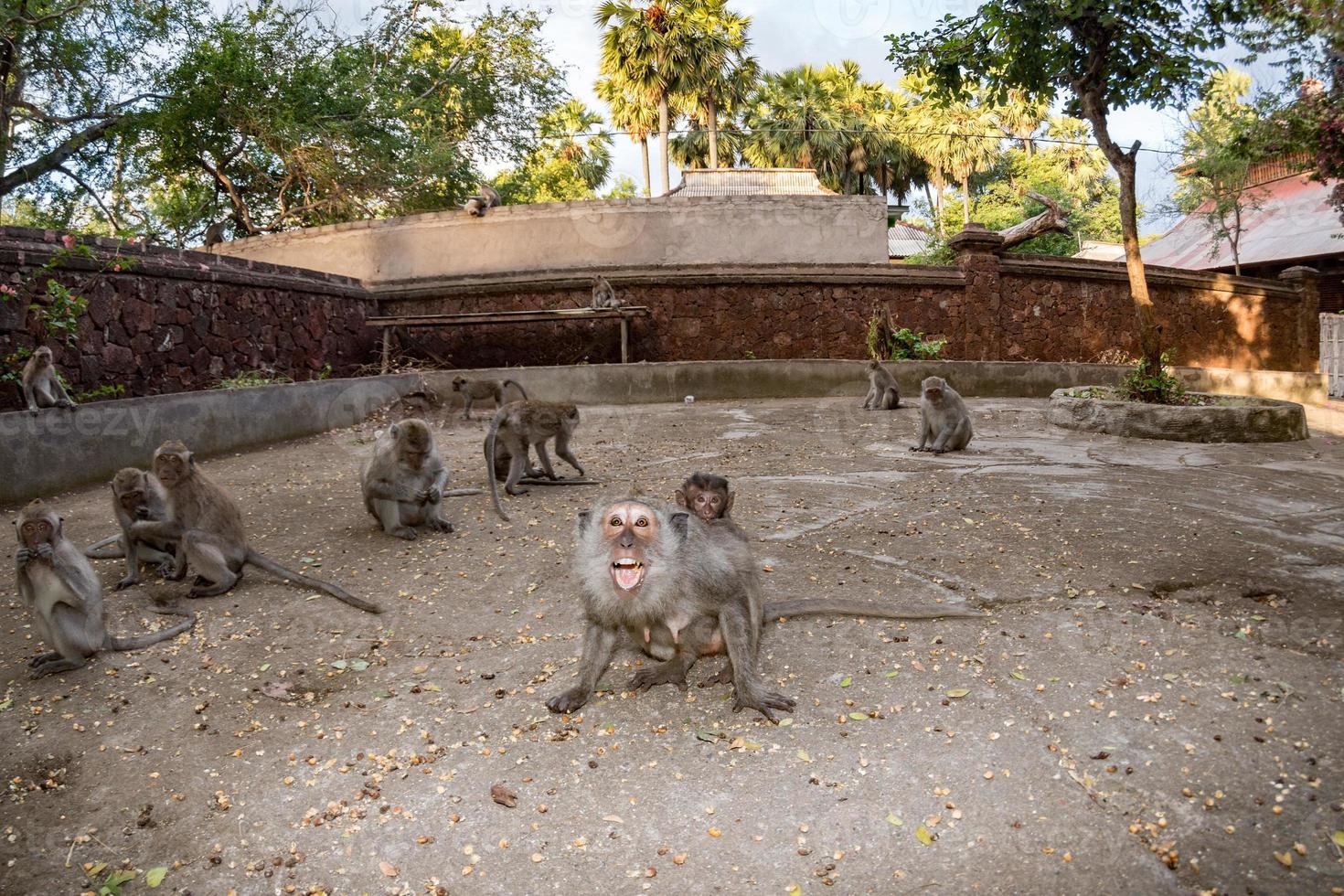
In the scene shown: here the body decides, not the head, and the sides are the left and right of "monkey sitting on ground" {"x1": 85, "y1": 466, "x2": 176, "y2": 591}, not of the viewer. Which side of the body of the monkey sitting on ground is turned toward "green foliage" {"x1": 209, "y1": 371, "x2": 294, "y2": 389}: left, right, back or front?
back

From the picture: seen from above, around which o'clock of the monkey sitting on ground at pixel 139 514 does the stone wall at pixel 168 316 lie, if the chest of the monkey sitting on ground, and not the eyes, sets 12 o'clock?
The stone wall is roughly at 6 o'clock from the monkey sitting on ground.

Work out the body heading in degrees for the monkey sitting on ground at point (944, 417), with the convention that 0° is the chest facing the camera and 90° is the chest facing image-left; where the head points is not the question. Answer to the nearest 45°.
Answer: approximately 45°

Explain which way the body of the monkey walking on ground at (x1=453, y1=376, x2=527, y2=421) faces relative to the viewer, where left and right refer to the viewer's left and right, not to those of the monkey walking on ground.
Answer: facing to the left of the viewer

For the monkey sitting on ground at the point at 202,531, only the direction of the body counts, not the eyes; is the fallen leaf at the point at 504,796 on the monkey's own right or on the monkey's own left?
on the monkey's own left

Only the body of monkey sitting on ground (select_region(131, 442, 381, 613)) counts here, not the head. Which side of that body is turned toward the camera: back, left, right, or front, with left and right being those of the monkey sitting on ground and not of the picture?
left

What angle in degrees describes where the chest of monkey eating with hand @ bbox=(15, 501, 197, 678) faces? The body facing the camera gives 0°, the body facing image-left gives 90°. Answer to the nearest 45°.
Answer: approximately 45°

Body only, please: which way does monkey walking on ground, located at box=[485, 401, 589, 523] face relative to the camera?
to the viewer's right

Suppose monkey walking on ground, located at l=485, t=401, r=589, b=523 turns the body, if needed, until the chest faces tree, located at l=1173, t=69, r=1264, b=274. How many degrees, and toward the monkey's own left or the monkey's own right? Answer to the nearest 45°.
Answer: approximately 45° to the monkey's own left
